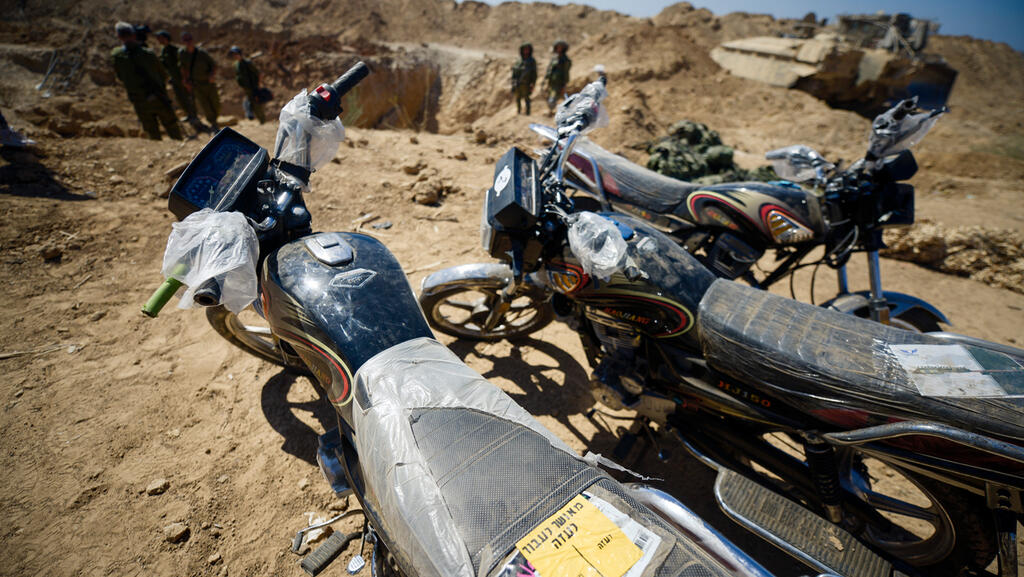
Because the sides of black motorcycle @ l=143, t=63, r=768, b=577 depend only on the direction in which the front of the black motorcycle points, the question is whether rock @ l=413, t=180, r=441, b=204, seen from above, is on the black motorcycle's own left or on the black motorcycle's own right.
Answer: on the black motorcycle's own right

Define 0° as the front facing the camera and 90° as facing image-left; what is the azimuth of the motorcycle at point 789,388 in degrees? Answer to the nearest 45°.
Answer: approximately 135°

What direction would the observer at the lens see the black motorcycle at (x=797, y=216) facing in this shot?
facing the viewer and to the right of the viewer

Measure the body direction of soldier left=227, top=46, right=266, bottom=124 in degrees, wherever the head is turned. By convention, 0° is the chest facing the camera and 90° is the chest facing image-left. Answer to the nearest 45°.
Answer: approximately 90°

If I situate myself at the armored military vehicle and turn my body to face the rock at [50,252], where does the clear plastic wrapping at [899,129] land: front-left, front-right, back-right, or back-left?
front-left

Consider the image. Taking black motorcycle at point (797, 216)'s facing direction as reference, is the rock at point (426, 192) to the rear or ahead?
to the rear

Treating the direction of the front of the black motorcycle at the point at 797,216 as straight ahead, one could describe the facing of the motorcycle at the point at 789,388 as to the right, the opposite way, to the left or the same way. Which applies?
the opposite way

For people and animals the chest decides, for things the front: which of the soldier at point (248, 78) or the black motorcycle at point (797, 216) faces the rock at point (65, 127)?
the soldier

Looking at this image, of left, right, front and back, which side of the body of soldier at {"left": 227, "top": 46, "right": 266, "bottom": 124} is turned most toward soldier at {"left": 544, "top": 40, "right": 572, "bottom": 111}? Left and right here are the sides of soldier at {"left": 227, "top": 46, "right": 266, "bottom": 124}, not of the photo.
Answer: back

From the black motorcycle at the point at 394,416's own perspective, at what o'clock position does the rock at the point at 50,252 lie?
The rock is roughly at 12 o'clock from the black motorcycle.

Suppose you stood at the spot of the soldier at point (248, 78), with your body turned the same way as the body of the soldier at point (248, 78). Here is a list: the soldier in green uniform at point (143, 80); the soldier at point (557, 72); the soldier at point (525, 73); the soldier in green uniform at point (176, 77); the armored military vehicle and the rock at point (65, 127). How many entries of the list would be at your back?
3

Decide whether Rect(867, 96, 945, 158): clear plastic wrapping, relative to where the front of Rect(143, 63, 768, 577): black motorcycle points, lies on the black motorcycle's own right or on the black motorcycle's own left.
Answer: on the black motorcycle's own right

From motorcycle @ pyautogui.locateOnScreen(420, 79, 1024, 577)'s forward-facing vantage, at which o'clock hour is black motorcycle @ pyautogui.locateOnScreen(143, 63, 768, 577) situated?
The black motorcycle is roughly at 9 o'clock from the motorcycle.

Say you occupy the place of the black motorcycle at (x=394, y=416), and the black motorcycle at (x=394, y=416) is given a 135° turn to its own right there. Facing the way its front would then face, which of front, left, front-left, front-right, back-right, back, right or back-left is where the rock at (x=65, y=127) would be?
back-left

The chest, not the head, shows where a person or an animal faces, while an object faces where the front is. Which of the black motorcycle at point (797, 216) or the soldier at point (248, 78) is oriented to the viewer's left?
the soldier

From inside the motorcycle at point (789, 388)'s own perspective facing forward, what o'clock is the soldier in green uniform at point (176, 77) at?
The soldier in green uniform is roughly at 11 o'clock from the motorcycle.

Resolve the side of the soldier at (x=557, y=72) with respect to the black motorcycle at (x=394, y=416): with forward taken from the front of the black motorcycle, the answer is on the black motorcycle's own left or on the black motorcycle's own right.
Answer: on the black motorcycle's own right
